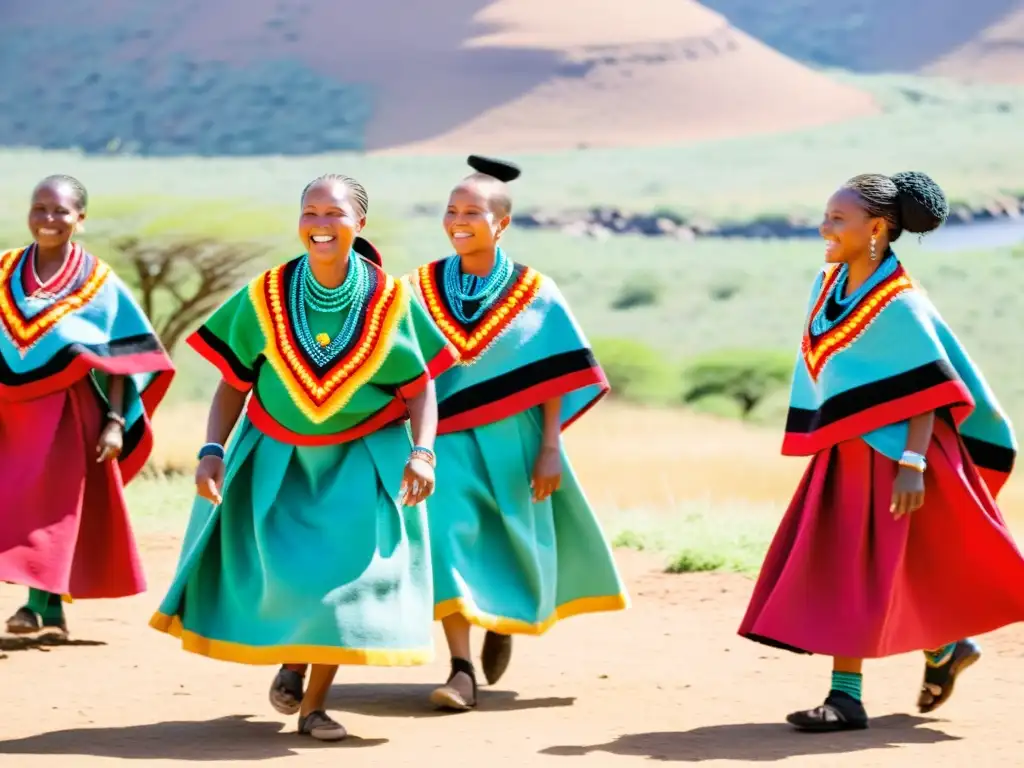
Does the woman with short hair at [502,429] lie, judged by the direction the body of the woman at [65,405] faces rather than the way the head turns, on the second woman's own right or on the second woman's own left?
on the second woman's own left

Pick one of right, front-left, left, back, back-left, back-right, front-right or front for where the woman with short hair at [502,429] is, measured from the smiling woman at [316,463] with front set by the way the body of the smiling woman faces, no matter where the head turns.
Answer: back-left

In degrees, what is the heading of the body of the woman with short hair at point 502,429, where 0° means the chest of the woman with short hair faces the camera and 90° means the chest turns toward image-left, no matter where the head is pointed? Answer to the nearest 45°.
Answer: approximately 45°

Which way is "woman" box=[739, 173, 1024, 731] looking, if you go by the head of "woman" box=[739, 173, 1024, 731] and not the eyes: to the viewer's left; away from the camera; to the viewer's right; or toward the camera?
to the viewer's left

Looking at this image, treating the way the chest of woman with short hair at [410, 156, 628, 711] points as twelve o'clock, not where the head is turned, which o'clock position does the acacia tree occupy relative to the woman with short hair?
The acacia tree is roughly at 4 o'clock from the woman with short hair.

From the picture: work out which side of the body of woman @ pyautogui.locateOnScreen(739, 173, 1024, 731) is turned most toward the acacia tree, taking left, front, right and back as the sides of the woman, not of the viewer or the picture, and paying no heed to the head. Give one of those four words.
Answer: right

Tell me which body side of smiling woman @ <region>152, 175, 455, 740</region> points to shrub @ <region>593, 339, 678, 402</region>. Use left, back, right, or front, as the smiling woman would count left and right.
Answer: back

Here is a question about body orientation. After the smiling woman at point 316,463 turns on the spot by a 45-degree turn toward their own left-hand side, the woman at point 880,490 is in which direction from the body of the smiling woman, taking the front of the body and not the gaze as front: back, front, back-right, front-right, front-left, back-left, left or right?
front-left

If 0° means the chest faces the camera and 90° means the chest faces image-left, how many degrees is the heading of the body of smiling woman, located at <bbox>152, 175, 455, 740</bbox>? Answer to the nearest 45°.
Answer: approximately 0°

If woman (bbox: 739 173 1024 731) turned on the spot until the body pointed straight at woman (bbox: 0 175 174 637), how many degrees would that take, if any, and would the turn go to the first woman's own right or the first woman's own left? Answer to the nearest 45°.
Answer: approximately 45° to the first woman's own right
